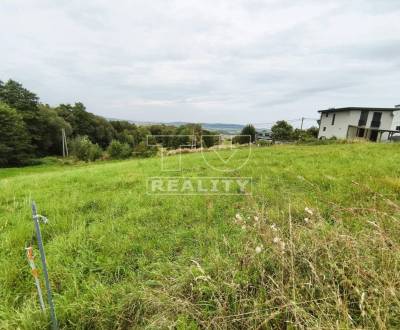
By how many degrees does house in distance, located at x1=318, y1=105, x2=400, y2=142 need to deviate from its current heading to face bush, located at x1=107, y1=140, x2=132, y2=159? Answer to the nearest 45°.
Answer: approximately 45° to its right

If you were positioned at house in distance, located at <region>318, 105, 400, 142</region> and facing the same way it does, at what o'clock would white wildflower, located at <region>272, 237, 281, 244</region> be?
The white wildflower is roughly at 12 o'clock from the house in distance.

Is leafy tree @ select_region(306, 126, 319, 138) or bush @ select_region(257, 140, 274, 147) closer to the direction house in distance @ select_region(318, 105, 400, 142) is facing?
the bush

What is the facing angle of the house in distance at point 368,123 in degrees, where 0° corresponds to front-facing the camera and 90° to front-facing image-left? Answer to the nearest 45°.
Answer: approximately 0°

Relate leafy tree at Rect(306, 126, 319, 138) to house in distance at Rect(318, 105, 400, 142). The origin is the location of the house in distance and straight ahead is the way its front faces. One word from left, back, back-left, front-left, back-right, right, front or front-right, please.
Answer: back-right
